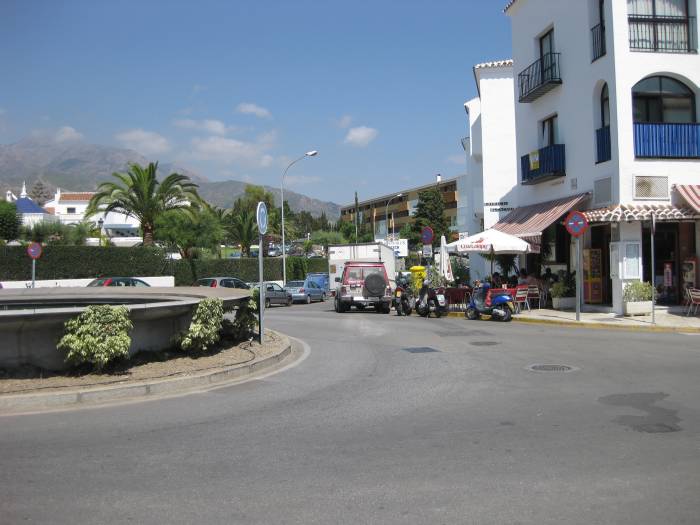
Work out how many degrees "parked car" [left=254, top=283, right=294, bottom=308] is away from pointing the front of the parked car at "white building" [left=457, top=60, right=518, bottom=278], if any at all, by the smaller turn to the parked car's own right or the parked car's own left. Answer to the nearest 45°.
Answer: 0° — it already faces it

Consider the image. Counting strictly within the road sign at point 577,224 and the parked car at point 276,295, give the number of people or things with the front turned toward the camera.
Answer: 1

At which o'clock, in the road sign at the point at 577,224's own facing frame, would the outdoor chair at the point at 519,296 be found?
The outdoor chair is roughly at 5 o'clock from the road sign.

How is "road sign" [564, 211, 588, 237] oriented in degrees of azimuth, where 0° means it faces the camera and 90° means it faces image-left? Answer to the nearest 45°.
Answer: approximately 0°

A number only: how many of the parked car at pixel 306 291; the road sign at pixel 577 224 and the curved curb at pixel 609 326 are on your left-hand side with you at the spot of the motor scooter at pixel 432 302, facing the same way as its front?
2
